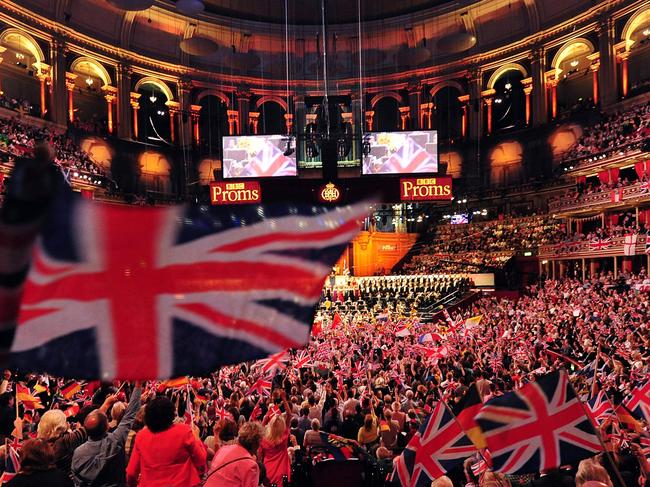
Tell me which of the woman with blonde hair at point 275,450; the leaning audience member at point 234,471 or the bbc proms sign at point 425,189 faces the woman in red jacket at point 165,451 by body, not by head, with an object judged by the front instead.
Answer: the bbc proms sign

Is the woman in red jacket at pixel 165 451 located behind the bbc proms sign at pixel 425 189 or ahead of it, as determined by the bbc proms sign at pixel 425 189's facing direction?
ahead

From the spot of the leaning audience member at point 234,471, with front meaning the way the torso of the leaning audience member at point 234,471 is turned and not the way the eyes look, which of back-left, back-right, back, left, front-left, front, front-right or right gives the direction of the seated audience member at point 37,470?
back-left

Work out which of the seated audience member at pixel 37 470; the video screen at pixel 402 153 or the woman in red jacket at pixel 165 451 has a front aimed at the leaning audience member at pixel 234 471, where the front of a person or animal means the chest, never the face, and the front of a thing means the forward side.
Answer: the video screen

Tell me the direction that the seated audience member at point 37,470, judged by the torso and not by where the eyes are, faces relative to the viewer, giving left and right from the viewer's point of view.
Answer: facing away from the viewer

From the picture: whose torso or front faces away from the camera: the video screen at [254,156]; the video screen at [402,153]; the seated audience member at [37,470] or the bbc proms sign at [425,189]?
the seated audience member

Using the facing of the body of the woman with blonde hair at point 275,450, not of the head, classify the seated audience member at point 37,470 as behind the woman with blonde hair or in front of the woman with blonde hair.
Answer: behind

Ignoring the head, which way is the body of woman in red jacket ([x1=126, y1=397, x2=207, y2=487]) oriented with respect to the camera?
away from the camera

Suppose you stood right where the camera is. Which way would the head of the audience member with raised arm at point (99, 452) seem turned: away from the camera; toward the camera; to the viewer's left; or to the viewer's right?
away from the camera

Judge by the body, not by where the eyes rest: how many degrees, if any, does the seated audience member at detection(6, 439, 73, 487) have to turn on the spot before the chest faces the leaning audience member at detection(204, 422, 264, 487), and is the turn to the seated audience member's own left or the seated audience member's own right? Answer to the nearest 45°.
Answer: approximately 90° to the seated audience member's own right

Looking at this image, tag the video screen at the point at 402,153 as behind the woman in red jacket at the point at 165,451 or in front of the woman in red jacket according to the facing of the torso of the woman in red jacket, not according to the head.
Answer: in front

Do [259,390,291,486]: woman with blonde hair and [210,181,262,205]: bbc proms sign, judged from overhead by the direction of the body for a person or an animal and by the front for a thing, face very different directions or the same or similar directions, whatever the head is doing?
very different directions

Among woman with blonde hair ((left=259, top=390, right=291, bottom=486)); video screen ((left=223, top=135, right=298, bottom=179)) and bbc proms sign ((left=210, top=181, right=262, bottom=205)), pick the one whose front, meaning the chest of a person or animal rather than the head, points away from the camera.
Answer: the woman with blonde hair

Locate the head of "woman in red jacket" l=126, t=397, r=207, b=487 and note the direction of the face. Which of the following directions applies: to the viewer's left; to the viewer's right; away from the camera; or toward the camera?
away from the camera
